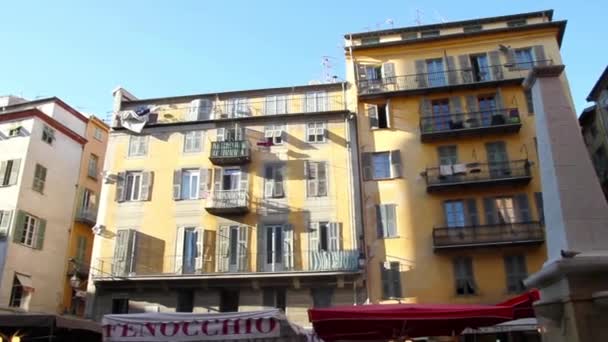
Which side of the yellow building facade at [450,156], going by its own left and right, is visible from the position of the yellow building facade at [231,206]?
right

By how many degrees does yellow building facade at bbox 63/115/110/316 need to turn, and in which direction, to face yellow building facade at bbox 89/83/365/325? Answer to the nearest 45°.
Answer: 0° — it already faces it

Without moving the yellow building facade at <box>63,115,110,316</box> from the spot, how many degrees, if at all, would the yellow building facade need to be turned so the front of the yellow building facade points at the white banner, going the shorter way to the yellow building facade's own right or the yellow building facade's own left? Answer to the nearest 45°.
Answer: approximately 45° to the yellow building facade's own right

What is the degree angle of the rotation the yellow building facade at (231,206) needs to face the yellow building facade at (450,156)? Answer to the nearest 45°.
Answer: approximately 90° to its left

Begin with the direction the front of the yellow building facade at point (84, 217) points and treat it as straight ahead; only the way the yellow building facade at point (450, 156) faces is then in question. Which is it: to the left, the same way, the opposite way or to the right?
to the right

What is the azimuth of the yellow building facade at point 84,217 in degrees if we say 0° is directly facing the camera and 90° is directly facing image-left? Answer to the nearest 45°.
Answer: approximately 315°
